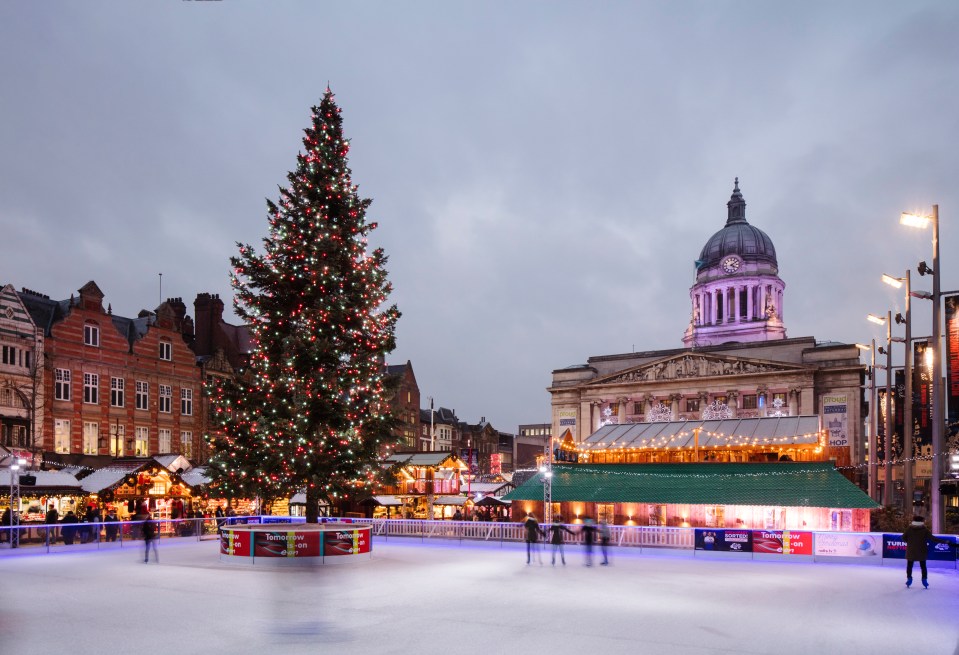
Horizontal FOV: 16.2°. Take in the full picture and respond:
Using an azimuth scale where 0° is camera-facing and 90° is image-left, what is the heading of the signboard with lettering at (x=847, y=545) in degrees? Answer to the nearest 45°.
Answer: approximately 0°

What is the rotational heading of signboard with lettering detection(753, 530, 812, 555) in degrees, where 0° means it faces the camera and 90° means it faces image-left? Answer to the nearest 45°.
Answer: approximately 0°

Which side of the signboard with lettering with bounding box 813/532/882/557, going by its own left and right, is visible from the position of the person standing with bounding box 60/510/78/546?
right

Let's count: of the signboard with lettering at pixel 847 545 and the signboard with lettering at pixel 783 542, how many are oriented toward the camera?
2
